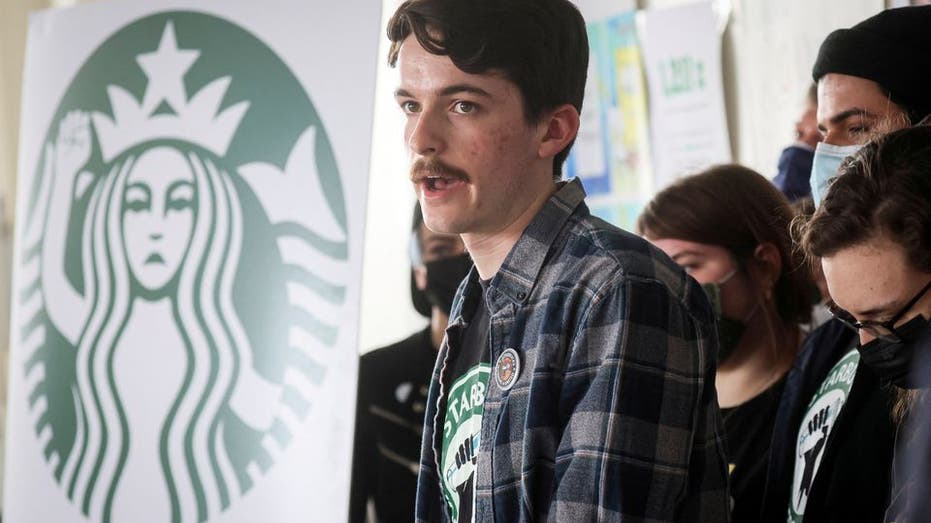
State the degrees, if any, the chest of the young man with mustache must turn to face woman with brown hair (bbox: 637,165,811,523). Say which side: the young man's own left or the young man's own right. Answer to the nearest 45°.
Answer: approximately 180°

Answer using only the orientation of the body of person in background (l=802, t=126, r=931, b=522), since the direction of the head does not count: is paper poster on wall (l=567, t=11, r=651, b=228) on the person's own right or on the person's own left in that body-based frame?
on the person's own right

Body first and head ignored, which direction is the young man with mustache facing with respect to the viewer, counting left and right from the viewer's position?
facing the viewer and to the left of the viewer

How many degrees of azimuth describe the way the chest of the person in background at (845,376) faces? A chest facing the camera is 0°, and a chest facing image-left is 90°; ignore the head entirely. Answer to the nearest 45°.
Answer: approximately 45°

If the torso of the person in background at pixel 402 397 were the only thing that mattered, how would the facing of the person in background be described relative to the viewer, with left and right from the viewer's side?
facing the viewer and to the right of the viewer

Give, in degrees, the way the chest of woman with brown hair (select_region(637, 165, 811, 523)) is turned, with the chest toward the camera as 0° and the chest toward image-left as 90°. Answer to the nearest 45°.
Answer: approximately 45°

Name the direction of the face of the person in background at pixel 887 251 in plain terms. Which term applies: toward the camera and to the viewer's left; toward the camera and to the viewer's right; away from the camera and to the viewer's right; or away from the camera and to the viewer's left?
toward the camera and to the viewer's left

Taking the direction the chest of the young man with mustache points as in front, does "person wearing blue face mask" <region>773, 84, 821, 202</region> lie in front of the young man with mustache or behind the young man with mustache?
behind

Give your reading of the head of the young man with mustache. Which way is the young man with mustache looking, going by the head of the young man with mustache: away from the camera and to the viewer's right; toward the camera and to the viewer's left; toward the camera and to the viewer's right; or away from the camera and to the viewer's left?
toward the camera and to the viewer's left

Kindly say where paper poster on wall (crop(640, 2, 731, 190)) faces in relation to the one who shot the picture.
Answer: facing the viewer
